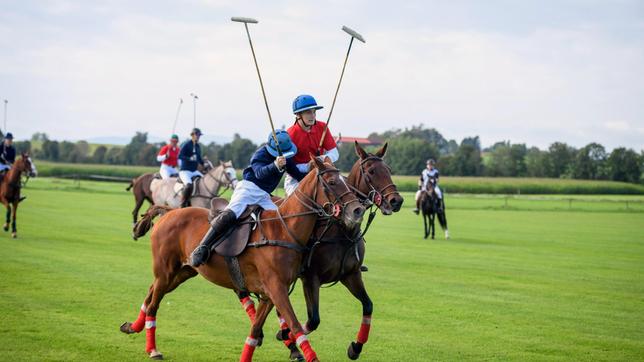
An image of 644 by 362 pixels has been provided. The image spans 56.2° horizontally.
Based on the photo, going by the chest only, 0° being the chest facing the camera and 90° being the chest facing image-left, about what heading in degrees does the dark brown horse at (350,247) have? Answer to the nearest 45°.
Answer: approximately 315°

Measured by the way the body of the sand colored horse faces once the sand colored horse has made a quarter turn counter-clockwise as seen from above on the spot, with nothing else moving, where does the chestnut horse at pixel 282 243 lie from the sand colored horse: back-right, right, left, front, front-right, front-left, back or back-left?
back

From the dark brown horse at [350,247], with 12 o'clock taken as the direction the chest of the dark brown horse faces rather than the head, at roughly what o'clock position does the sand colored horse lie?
The sand colored horse is roughly at 7 o'clock from the dark brown horse.

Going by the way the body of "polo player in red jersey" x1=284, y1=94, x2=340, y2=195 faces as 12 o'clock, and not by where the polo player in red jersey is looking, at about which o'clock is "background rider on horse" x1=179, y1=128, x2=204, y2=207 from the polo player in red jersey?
The background rider on horse is roughly at 7 o'clock from the polo player in red jersey.

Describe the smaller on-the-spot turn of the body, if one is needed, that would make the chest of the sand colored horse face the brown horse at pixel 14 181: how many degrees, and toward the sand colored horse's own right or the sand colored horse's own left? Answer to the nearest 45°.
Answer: approximately 135° to the sand colored horse's own left

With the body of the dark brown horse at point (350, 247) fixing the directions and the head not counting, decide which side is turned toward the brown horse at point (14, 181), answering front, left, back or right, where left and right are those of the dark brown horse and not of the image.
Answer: back

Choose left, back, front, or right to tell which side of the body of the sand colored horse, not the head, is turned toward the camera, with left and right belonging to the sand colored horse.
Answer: right

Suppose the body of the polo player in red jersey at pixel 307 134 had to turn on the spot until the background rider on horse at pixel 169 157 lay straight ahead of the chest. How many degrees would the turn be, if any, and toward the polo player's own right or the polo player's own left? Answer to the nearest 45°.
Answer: approximately 135° to the polo player's own left
